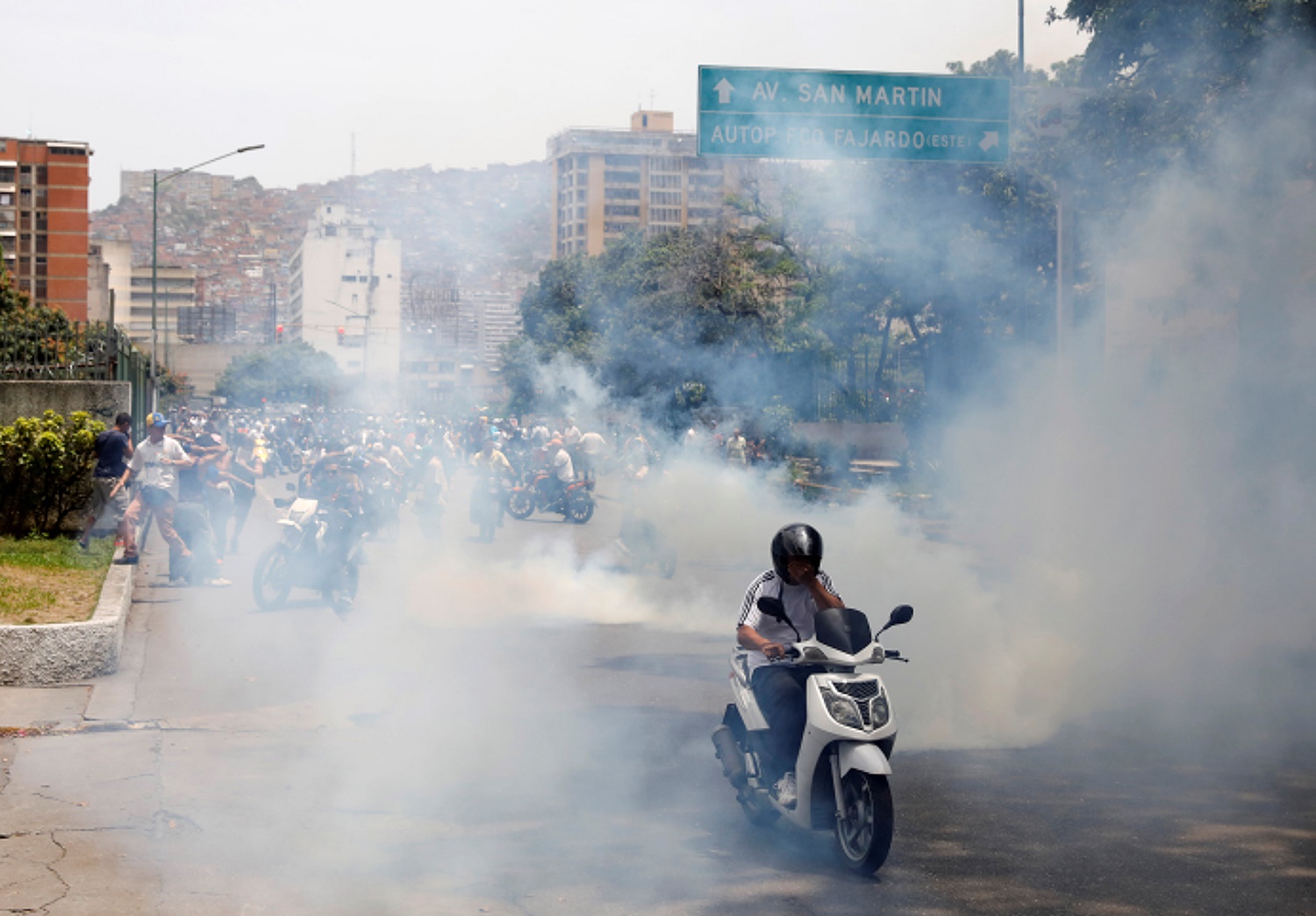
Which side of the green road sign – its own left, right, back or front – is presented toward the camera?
front

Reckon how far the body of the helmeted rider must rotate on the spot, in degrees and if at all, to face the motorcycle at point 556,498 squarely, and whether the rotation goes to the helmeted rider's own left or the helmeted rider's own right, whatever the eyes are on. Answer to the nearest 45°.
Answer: approximately 135° to the helmeted rider's own left

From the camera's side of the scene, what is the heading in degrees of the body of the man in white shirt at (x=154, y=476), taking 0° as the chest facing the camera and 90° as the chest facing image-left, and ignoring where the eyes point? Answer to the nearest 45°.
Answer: approximately 0°

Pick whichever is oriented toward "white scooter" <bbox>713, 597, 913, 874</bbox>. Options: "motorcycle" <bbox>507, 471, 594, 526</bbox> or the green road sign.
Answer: the green road sign

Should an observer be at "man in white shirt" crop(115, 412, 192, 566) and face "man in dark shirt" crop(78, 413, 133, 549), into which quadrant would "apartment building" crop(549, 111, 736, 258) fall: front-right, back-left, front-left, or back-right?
front-right

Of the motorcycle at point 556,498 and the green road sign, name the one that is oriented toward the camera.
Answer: the green road sign

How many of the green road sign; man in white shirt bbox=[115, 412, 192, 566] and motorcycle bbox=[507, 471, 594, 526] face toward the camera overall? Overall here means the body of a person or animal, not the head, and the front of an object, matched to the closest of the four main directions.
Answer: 2

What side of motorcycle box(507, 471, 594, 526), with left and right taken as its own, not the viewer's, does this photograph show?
left
